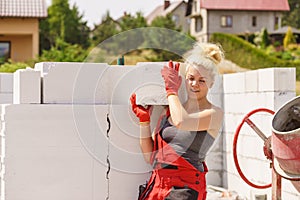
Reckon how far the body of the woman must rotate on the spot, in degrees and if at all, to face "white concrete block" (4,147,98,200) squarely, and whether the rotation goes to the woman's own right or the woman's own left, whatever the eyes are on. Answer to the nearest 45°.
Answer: approximately 45° to the woman's own right

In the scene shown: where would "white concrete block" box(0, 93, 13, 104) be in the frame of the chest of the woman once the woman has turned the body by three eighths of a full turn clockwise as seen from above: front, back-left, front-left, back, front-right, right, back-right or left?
front-left

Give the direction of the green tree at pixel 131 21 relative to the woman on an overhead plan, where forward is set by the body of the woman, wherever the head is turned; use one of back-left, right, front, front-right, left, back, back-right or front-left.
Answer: back-right

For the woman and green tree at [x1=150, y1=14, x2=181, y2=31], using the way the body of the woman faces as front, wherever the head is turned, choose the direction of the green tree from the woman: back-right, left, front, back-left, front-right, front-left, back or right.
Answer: back-right

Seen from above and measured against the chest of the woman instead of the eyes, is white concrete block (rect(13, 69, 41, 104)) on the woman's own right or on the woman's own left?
on the woman's own right

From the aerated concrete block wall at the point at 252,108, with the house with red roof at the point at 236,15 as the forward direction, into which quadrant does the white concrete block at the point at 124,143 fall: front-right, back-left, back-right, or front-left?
back-left

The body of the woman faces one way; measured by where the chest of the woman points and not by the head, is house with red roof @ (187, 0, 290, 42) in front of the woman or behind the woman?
behind

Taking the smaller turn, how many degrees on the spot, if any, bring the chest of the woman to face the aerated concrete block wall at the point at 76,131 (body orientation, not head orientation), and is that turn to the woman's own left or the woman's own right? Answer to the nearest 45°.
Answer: approximately 45° to the woman's own right

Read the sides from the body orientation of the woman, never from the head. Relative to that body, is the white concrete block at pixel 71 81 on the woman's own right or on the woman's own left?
on the woman's own right

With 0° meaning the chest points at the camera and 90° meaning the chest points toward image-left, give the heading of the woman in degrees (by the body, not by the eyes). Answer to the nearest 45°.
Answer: approximately 45°
